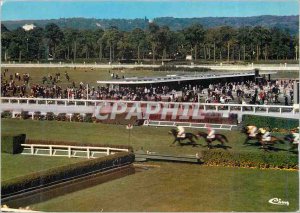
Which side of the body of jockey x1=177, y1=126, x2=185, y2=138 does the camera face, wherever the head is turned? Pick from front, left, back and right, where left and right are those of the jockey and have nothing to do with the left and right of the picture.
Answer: left

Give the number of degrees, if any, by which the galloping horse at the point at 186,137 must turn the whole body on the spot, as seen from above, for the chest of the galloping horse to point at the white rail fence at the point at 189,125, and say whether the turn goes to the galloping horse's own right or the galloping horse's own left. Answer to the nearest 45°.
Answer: approximately 90° to the galloping horse's own right

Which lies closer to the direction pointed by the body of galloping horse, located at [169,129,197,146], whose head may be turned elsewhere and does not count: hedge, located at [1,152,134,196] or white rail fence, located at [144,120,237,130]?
the hedge

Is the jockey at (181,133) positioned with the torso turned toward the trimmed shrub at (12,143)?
yes

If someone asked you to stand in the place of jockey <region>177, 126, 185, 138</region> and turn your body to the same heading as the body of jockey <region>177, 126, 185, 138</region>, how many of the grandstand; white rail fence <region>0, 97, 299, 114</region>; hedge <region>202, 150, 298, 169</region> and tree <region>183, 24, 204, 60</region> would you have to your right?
3

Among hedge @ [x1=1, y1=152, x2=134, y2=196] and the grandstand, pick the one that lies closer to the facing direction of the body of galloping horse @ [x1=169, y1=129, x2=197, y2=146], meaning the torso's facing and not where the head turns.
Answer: the hedge

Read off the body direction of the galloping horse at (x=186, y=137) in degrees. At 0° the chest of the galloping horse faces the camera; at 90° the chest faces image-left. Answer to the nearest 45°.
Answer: approximately 90°

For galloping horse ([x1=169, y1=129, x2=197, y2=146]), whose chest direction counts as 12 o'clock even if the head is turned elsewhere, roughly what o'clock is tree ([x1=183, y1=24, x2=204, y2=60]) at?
The tree is roughly at 3 o'clock from the galloping horse.

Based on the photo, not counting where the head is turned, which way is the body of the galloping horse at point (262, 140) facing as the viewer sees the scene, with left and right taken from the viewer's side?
facing to the left of the viewer

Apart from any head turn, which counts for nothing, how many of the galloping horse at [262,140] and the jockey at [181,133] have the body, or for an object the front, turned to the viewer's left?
2

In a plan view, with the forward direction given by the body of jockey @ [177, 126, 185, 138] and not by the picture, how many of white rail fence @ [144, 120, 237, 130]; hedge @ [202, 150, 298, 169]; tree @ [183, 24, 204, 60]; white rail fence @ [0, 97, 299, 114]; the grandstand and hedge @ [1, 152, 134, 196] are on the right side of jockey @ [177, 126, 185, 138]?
4
